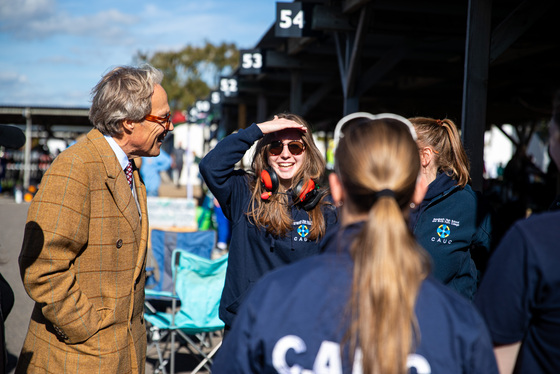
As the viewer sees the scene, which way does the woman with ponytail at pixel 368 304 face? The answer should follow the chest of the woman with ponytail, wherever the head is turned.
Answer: away from the camera

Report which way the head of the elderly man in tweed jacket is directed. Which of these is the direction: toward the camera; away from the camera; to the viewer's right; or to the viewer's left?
to the viewer's right

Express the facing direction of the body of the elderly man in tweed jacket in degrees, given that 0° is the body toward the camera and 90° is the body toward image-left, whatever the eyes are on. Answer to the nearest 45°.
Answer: approximately 270°

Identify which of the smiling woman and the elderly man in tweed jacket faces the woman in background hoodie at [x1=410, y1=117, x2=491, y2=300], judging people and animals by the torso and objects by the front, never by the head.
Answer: the elderly man in tweed jacket

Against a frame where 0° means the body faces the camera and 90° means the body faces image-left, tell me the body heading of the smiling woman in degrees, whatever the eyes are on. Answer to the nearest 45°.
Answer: approximately 0°
